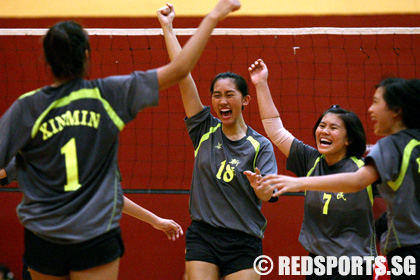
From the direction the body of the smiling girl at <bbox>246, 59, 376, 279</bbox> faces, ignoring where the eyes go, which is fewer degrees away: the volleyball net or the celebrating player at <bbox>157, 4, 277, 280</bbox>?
the celebrating player

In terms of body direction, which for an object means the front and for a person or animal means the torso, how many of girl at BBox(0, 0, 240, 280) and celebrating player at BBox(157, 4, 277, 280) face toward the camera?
1

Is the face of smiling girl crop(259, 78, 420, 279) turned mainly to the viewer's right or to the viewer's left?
to the viewer's left

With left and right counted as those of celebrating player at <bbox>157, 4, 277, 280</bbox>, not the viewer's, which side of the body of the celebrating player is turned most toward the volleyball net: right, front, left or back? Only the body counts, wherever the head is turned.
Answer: back

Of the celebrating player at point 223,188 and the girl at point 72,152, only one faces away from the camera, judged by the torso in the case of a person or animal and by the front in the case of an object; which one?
the girl

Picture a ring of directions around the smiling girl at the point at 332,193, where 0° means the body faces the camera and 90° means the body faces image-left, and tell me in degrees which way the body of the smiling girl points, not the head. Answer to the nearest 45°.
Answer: approximately 45°

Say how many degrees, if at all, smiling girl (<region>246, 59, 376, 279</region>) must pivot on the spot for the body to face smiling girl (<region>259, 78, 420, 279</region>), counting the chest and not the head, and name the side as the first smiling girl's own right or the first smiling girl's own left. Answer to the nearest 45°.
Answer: approximately 45° to the first smiling girl's own left

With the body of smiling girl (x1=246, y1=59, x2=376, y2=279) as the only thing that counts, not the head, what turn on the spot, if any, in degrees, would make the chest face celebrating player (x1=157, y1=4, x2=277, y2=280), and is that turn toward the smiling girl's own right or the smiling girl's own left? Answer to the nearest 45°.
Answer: approximately 45° to the smiling girl's own right

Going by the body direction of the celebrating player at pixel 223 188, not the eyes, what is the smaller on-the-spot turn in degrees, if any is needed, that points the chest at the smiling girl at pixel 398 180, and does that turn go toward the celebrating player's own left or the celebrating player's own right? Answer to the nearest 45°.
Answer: approximately 45° to the celebrating player's own left

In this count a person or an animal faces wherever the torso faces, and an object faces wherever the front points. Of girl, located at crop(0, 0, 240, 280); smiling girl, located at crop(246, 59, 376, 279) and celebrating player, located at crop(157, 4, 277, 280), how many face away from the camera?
1

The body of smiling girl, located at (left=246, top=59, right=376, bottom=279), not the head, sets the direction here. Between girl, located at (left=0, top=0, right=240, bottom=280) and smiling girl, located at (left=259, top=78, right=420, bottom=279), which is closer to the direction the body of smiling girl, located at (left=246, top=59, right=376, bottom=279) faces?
the girl

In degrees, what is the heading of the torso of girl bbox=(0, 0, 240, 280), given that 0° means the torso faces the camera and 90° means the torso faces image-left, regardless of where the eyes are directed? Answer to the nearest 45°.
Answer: approximately 180°

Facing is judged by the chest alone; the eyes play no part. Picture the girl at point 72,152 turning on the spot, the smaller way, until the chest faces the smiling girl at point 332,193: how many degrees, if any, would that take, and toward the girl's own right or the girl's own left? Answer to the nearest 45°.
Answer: approximately 45° to the girl's own right

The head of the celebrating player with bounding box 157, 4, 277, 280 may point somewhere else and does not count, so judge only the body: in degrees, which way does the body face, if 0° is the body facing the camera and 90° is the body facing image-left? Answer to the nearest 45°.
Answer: approximately 0°

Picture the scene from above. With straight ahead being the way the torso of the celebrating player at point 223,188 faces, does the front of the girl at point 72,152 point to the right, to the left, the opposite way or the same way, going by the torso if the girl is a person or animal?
the opposite way

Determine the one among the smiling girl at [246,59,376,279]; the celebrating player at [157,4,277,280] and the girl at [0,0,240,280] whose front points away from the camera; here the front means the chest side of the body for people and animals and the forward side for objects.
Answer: the girl

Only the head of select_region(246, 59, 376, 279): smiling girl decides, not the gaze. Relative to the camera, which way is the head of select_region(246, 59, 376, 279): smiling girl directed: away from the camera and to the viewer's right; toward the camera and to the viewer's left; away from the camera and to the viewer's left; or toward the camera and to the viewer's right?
toward the camera and to the viewer's left

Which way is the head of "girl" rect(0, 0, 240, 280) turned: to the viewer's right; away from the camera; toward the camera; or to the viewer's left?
away from the camera

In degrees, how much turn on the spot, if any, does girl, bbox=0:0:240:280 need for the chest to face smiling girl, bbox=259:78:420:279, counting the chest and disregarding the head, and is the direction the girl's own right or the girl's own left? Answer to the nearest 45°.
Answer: approximately 90° to the girl's own right
